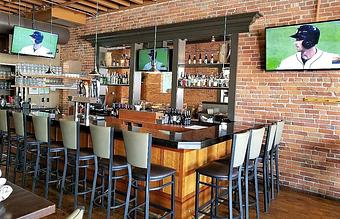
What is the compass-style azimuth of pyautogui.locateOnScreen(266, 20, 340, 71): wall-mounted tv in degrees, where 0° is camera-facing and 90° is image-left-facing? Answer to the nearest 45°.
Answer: approximately 45°

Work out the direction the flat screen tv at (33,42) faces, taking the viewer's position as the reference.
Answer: facing the viewer and to the right of the viewer

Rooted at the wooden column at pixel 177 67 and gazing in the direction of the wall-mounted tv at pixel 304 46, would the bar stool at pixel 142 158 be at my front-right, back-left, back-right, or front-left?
front-right

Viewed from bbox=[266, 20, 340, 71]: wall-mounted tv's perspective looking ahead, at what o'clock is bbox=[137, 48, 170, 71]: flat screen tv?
The flat screen tv is roughly at 2 o'clock from the wall-mounted tv.

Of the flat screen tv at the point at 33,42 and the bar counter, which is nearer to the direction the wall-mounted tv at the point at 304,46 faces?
the bar counter

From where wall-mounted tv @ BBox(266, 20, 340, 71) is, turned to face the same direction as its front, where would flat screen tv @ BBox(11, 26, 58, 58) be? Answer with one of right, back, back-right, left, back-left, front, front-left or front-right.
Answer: front-right

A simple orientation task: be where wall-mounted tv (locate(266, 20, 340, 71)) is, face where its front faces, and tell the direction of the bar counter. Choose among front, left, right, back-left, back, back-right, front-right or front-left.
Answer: front

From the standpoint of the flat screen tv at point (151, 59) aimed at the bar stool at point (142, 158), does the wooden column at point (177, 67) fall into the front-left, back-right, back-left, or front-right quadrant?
front-left

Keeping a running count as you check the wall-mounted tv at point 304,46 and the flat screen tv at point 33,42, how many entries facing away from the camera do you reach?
0

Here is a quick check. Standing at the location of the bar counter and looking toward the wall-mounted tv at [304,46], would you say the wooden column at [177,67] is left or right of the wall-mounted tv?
left

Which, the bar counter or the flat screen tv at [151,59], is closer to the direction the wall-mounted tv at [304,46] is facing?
the bar counter

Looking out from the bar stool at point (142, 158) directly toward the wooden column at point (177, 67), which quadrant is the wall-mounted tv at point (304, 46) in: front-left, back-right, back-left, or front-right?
front-right

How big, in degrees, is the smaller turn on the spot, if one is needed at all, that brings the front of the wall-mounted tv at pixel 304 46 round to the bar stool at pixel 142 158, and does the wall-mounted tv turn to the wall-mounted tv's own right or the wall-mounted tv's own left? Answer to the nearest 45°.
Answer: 0° — it already faces it

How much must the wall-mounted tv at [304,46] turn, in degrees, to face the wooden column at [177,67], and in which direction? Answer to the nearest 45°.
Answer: approximately 45° to its right
